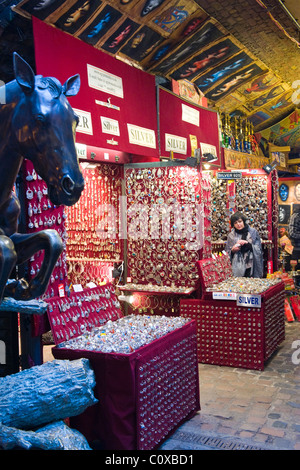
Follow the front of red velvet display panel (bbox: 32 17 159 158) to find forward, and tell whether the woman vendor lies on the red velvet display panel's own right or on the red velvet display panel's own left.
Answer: on the red velvet display panel's own left

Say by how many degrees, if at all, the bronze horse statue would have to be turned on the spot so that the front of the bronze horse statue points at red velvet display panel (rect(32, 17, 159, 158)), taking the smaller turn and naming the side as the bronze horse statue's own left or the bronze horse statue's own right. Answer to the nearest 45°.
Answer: approximately 135° to the bronze horse statue's own left

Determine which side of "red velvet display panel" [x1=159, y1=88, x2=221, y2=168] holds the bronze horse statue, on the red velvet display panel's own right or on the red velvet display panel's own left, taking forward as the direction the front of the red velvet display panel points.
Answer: on the red velvet display panel's own right

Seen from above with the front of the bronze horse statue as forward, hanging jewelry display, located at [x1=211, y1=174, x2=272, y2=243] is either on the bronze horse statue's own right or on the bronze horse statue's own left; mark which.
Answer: on the bronze horse statue's own left

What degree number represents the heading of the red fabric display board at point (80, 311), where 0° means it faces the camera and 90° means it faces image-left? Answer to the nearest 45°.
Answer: approximately 315°

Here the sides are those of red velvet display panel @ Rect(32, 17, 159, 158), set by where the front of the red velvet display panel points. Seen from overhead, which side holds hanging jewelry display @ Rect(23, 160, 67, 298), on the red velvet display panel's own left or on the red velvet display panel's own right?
on the red velvet display panel's own right
